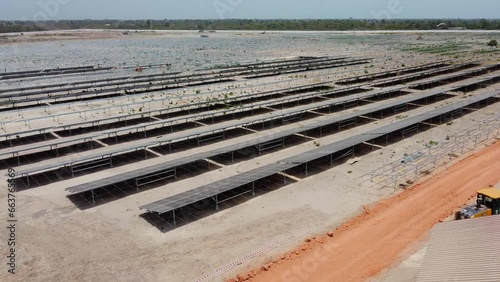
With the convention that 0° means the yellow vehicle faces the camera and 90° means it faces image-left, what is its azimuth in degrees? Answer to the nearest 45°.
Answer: approximately 45°
